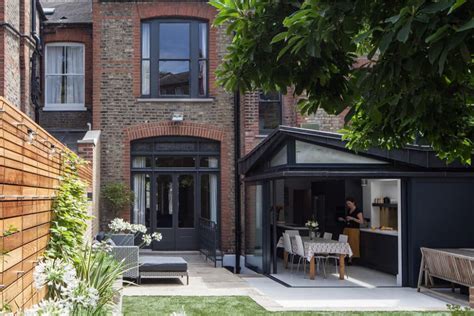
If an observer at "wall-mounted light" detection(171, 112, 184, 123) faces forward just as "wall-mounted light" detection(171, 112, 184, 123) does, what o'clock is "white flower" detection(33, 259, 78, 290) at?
The white flower is roughly at 12 o'clock from the wall-mounted light.

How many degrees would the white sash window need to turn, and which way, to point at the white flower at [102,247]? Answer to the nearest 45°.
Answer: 0° — it already faces it

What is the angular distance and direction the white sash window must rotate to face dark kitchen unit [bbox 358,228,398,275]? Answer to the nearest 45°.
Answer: approximately 45° to its left

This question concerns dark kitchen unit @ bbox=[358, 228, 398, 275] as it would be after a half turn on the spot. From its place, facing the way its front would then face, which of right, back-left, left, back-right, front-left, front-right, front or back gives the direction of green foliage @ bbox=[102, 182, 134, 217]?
back-left

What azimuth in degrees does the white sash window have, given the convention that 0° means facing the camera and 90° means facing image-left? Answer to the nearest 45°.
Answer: approximately 0°

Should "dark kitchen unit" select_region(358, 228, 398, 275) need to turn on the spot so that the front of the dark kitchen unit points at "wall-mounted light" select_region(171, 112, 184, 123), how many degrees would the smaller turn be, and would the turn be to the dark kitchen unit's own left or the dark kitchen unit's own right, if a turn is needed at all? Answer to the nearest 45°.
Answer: approximately 45° to the dark kitchen unit's own right

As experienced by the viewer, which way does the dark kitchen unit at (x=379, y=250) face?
facing the viewer and to the left of the viewer

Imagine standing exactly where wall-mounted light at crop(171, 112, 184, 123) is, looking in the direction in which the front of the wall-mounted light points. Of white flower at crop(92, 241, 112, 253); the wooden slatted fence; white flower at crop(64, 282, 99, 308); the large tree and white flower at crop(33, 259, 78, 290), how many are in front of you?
5

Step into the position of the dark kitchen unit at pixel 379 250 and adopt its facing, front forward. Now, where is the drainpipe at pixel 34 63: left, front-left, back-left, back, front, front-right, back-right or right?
front-right

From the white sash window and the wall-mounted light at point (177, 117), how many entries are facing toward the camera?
2

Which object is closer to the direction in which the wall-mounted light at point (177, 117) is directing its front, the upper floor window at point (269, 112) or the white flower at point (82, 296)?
the white flower
